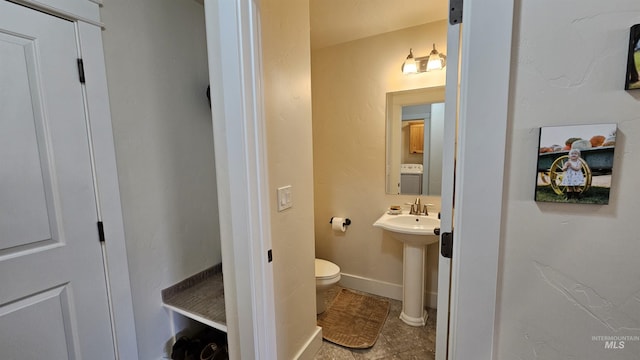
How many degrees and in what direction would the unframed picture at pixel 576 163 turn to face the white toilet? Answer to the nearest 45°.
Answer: approximately 90° to its right

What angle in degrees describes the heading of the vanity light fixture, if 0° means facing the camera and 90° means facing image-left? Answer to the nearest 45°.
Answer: approximately 45°

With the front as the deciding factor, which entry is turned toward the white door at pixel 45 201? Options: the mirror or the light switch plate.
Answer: the mirror
